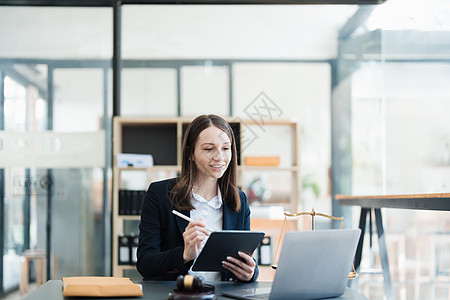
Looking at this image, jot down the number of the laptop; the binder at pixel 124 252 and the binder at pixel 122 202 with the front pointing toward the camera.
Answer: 2

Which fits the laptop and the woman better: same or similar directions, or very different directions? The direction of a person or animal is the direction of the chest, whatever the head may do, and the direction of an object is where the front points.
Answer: very different directions

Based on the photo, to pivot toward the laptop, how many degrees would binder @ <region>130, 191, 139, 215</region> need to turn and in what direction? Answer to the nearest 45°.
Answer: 0° — it already faces it

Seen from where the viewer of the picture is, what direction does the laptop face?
facing away from the viewer and to the left of the viewer

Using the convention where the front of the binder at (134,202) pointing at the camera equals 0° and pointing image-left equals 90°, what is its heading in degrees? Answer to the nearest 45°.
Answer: approximately 0°

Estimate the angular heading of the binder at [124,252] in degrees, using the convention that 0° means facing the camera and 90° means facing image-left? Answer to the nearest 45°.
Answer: approximately 0°

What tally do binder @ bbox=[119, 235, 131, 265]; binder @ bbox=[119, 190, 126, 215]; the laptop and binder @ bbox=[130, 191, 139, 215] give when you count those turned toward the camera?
3
